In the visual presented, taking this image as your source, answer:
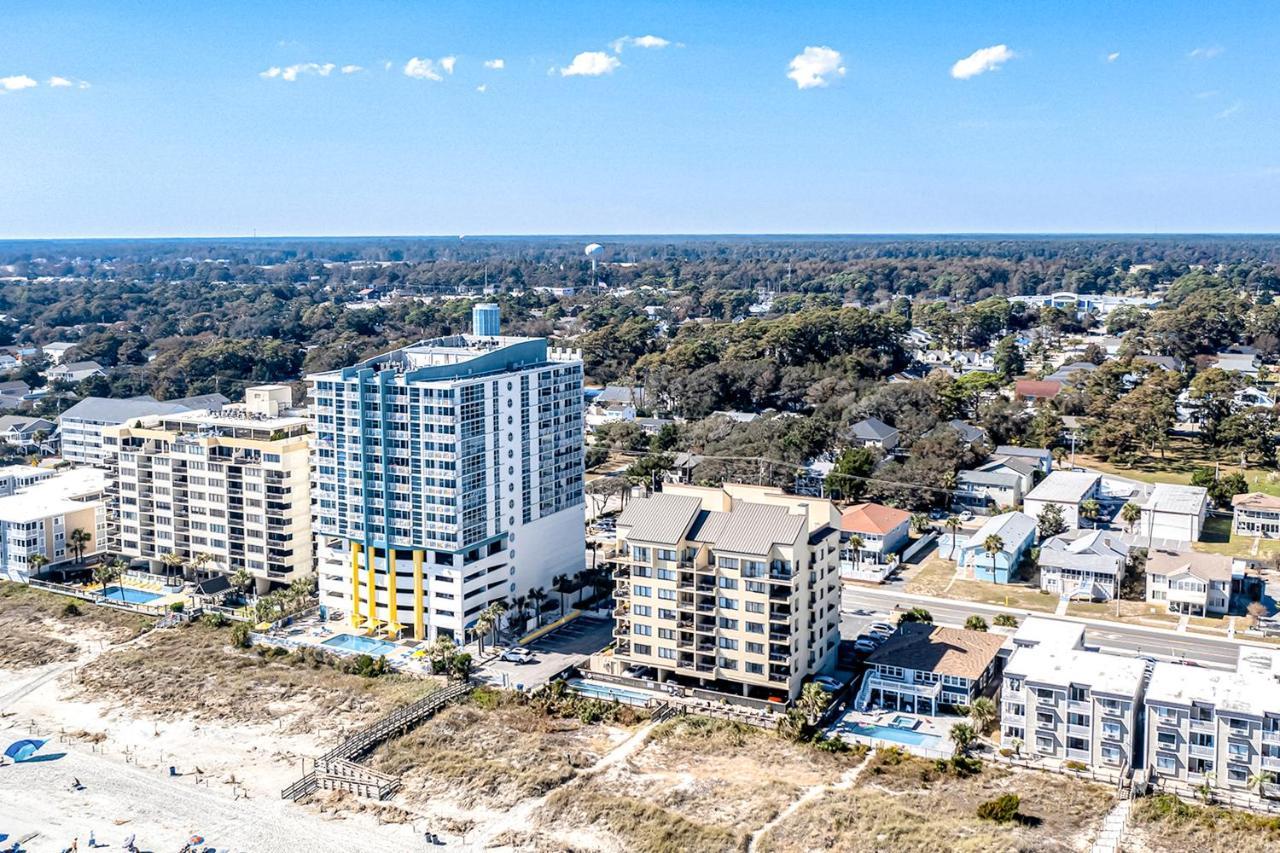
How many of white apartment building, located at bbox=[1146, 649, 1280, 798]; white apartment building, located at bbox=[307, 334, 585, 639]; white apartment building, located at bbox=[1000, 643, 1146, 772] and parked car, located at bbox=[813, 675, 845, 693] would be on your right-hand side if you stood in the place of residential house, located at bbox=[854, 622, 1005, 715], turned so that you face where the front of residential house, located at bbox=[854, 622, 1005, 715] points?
2

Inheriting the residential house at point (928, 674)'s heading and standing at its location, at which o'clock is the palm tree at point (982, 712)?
The palm tree is roughly at 11 o'clock from the residential house.

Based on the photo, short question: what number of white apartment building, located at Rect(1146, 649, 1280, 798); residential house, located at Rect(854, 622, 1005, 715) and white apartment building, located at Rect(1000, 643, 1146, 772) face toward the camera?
3

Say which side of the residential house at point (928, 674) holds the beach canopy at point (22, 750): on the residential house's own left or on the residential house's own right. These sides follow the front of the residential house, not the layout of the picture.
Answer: on the residential house's own right

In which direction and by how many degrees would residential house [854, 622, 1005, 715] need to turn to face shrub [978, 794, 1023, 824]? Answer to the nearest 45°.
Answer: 0° — it already faces it

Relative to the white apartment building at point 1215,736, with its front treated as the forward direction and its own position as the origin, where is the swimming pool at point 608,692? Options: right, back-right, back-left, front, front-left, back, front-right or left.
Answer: right

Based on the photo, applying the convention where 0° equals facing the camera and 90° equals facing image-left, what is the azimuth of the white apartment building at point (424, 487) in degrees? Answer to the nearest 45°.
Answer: approximately 45°

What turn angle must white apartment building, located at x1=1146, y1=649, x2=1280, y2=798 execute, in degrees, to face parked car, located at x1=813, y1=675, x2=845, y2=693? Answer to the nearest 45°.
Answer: approximately 90° to its right

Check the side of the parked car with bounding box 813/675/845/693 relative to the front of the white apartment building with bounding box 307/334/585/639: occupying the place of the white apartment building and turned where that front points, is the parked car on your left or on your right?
on your left

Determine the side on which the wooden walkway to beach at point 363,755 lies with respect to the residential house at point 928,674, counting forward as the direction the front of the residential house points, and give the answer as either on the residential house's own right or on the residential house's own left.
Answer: on the residential house's own right

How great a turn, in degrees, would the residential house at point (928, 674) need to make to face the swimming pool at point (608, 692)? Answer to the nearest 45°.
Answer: approximately 90° to its right

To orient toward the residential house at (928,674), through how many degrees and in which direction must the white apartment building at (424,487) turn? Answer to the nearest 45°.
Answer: approximately 90° to its left

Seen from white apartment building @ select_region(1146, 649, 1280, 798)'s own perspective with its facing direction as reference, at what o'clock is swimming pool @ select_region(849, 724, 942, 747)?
The swimming pool is roughly at 3 o'clock from the white apartment building.

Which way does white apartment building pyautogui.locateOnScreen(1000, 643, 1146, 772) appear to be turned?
toward the camera

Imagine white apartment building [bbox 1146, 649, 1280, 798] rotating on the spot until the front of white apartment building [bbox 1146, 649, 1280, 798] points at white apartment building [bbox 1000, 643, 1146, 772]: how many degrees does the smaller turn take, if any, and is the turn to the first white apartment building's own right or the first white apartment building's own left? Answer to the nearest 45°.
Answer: approximately 90° to the first white apartment building's own right

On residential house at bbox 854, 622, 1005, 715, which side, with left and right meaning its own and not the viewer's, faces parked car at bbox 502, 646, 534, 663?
right
